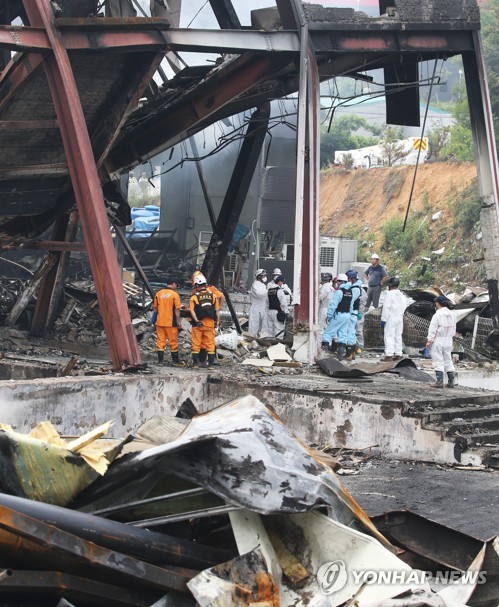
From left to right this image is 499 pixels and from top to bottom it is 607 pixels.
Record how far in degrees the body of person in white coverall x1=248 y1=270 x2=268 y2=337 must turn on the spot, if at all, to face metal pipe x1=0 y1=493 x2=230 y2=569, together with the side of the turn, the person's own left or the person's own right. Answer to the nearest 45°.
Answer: approximately 45° to the person's own right

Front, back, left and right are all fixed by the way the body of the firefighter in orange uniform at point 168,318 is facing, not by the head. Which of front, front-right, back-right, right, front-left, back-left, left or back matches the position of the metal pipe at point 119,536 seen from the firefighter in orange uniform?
back-right

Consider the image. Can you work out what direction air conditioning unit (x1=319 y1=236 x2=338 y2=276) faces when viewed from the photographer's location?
facing the viewer

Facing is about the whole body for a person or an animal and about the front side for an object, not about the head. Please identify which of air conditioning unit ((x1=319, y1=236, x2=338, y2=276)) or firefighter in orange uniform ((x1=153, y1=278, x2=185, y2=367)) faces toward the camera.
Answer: the air conditioning unit

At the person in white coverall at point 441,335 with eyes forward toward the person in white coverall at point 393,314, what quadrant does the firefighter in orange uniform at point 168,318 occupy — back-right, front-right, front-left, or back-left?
front-left

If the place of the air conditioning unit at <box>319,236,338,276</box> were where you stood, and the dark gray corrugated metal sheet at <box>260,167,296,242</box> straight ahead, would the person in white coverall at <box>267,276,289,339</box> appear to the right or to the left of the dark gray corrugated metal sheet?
left

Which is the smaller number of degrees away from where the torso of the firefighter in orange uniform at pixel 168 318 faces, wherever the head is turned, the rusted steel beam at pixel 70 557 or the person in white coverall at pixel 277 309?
the person in white coverall

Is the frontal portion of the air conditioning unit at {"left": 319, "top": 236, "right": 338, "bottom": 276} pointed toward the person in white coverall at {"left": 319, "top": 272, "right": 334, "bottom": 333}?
yes

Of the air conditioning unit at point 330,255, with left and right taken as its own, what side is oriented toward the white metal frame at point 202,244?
right

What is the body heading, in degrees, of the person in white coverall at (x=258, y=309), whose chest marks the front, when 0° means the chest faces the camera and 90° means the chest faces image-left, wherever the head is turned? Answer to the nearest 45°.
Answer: approximately 315°

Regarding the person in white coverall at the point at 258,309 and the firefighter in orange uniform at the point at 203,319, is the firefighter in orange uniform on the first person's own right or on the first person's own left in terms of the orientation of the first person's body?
on the first person's own right

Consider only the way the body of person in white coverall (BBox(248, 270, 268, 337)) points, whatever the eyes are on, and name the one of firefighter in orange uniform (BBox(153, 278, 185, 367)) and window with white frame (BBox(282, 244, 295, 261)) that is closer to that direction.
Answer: the firefighter in orange uniform
